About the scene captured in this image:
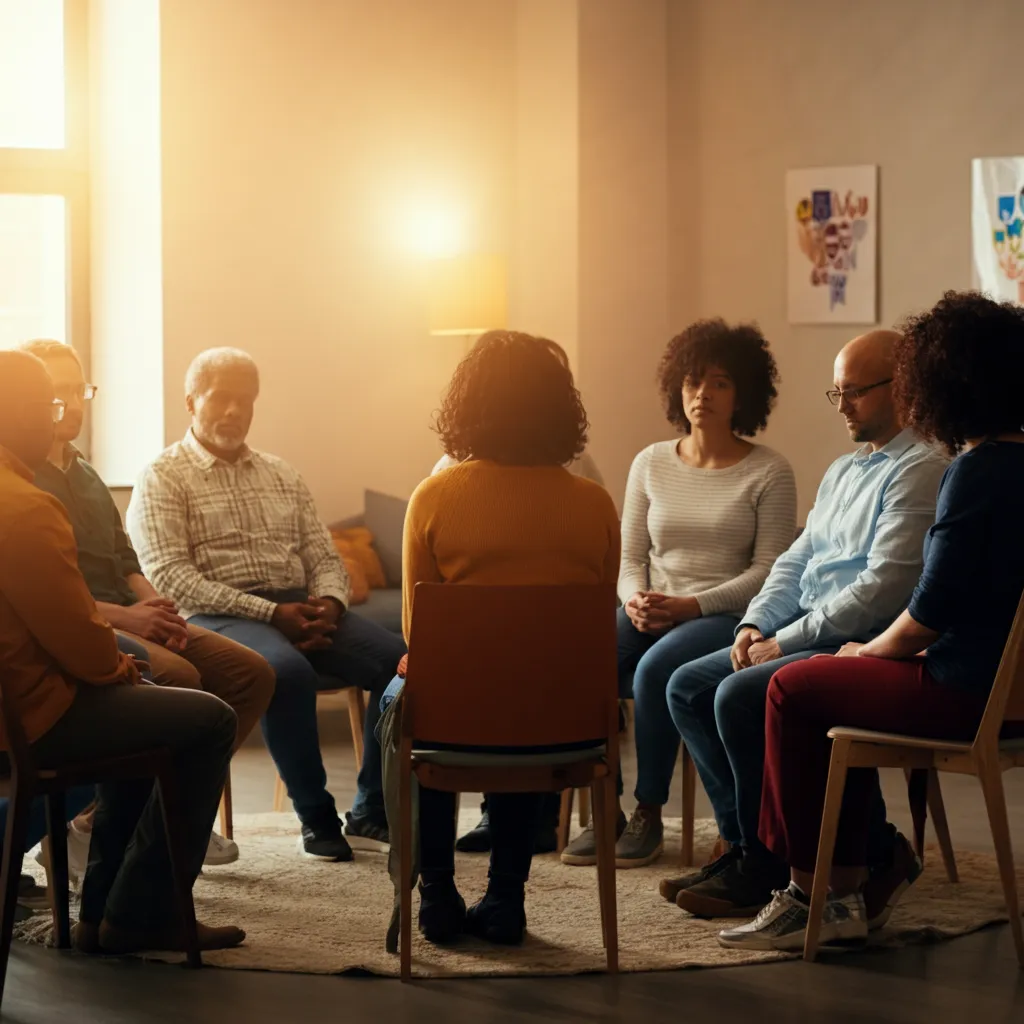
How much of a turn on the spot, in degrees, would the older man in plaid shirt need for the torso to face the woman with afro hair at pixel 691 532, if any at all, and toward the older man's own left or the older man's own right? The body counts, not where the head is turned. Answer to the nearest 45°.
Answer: approximately 45° to the older man's own left

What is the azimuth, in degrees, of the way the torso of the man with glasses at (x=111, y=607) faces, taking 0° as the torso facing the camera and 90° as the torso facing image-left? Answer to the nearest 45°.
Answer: approximately 270°

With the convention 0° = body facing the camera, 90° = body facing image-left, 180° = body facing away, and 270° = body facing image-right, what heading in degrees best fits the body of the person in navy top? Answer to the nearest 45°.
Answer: approximately 90°

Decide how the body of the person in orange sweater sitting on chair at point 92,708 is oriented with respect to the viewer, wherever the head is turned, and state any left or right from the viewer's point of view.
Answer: facing to the right of the viewer

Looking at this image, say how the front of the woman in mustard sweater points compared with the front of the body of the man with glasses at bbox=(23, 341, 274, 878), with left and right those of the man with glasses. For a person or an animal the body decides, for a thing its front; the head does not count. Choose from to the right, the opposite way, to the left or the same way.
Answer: to the left

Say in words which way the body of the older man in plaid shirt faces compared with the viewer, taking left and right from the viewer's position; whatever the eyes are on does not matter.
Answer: facing the viewer and to the right of the viewer

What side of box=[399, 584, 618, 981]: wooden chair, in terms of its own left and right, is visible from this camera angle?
back

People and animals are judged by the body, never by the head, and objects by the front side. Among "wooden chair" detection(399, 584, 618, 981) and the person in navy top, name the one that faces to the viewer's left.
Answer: the person in navy top

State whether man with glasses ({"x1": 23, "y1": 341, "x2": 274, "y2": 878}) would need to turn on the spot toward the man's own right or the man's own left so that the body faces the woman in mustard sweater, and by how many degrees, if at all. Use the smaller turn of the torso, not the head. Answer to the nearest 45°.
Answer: approximately 45° to the man's own right

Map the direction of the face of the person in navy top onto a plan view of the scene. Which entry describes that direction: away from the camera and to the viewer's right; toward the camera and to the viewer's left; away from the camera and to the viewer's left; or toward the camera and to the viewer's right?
away from the camera and to the viewer's left

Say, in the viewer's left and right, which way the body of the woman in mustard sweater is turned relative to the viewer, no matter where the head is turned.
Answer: facing away from the viewer

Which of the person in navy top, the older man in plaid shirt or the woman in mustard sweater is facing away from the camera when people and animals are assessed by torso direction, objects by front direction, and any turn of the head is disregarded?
the woman in mustard sweater
